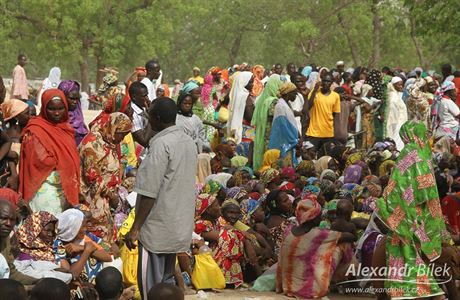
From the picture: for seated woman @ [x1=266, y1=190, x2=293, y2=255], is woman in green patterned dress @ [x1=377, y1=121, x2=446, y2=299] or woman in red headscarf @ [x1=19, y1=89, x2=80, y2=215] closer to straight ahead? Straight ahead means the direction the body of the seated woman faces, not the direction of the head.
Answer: the woman in green patterned dress

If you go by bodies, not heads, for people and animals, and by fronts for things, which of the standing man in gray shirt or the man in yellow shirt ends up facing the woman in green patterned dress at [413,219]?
the man in yellow shirt

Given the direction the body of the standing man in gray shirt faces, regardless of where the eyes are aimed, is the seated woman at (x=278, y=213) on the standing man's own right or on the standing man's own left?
on the standing man's own right

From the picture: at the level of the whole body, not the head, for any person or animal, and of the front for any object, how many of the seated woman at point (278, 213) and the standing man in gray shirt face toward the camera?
0

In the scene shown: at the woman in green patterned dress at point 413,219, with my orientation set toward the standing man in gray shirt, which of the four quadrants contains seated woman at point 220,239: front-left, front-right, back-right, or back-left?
front-right

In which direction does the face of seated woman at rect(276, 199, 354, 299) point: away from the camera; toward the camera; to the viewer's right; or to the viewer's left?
away from the camera

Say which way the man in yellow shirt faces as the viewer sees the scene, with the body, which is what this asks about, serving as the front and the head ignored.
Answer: toward the camera

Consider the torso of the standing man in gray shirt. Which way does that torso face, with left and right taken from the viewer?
facing away from the viewer and to the left of the viewer

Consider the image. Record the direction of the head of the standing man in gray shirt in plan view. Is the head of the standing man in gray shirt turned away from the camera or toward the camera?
away from the camera
